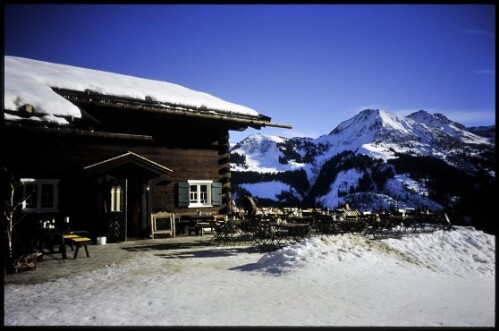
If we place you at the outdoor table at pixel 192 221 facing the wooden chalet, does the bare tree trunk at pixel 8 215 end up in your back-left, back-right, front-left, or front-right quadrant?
front-left

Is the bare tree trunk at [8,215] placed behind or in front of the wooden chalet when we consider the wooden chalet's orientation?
in front

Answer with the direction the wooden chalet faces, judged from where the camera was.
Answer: facing the viewer
